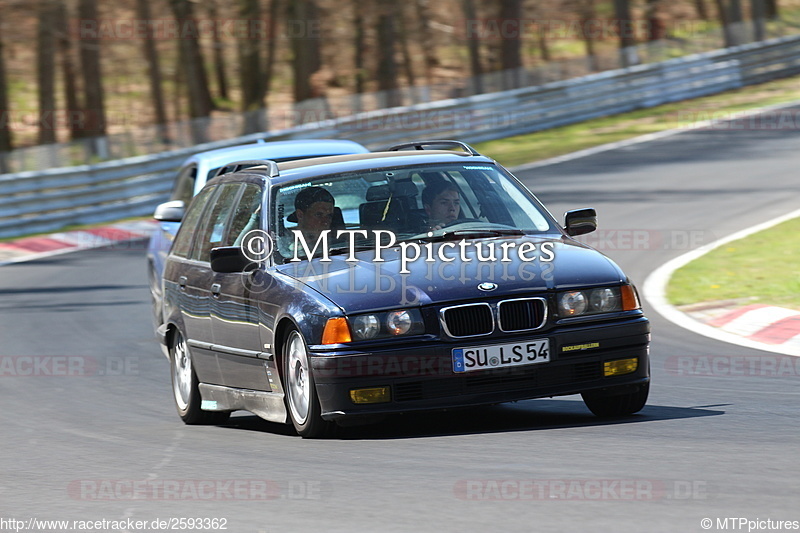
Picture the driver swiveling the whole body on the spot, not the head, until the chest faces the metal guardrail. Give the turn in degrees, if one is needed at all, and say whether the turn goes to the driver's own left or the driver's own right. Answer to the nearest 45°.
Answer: approximately 135° to the driver's own left

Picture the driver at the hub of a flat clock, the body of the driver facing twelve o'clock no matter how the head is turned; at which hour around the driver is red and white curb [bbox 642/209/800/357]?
The red and white curb is roughly at 9 o'clock from the driver.

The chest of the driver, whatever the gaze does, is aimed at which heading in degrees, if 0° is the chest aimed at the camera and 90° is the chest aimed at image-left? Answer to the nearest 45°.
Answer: approximately 315°

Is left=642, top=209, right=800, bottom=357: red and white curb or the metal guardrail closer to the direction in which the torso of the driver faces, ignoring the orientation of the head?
the red and white curb
